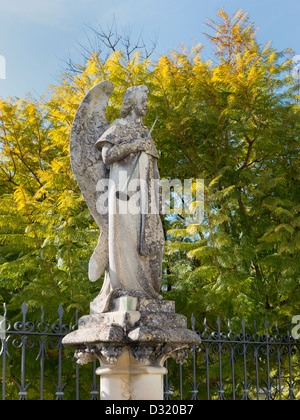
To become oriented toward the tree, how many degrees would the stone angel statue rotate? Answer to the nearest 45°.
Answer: approximately 135° to its left

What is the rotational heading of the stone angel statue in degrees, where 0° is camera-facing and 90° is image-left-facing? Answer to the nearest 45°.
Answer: approximately 315°
